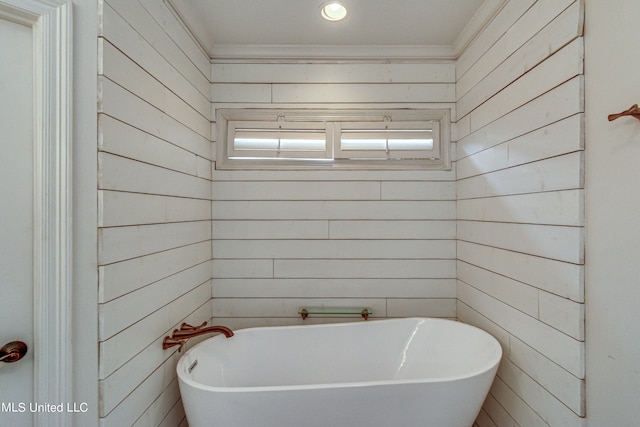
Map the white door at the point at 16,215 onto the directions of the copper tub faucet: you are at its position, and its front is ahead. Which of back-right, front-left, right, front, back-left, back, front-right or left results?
back-right

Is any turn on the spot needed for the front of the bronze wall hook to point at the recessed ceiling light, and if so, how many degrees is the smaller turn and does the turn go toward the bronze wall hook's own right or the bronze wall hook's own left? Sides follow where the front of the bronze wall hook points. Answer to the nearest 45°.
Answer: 0° — it already faces it

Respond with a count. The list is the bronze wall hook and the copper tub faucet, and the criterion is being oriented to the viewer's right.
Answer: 1

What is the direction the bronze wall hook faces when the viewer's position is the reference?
facing to the left of the viewer

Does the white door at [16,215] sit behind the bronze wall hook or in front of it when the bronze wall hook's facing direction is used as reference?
in front

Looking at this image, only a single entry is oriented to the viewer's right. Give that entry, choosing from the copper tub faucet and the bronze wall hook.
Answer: the copper tub faucet

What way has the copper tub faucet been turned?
to the viewer's right

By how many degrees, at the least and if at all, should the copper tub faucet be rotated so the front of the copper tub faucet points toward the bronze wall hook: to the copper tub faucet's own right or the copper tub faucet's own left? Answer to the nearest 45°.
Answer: approximately 45° to the copper tub faucet's own right

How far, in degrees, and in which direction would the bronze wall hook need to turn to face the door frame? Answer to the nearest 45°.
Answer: approximately 45° to its left
